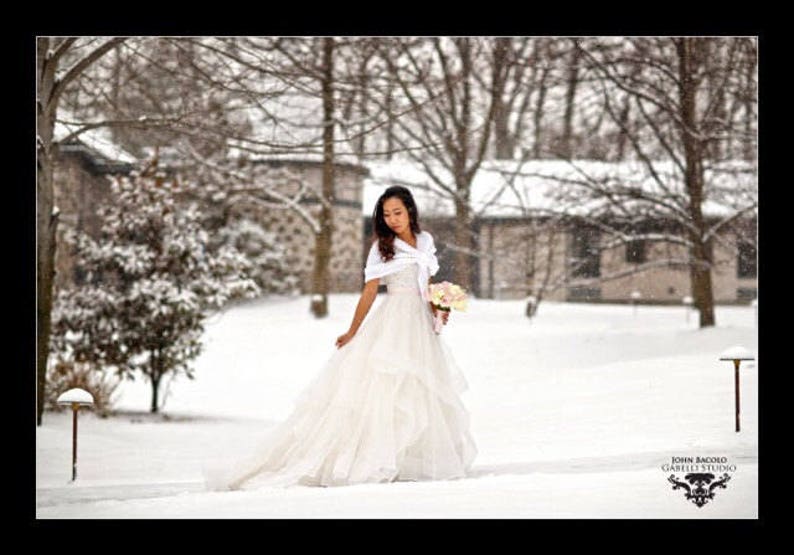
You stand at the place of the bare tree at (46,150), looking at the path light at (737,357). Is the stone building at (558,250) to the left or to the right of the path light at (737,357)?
left

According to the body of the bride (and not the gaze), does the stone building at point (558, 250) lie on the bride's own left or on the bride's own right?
on the bride's own left

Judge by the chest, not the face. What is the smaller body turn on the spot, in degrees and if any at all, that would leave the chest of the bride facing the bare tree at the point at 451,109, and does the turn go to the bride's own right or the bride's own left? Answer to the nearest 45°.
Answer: approximately 135° to the bride's own left

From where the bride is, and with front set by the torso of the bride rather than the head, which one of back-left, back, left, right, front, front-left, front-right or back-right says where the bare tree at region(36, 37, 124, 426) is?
back

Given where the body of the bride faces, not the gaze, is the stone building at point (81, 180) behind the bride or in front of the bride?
behind

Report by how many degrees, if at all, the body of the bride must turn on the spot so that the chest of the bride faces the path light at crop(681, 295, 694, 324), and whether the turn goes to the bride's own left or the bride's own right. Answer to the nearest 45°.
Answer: approximately 90° to the bride's own left

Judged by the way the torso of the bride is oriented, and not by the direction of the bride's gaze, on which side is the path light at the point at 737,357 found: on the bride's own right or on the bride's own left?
on the bride's own left

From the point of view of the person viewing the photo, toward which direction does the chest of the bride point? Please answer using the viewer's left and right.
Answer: facing the viewer and to the right of the viewer
